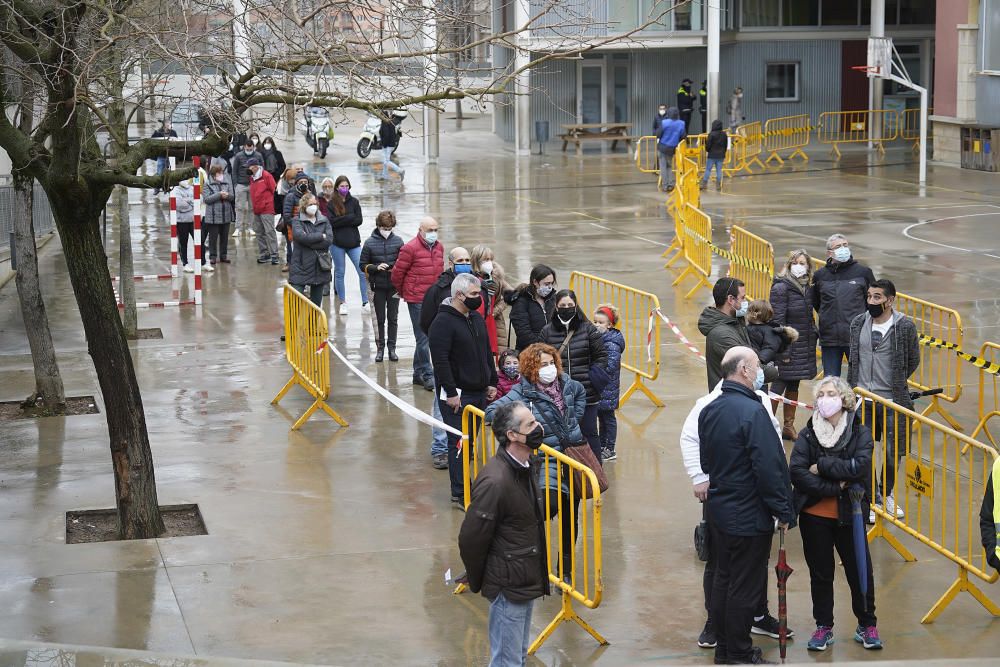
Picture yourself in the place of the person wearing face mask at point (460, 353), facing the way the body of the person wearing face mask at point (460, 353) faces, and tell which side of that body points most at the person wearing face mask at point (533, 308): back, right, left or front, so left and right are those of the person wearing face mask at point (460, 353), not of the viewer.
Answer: left

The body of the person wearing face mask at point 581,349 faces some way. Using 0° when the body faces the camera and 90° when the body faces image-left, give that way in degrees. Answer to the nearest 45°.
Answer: approximately 0°

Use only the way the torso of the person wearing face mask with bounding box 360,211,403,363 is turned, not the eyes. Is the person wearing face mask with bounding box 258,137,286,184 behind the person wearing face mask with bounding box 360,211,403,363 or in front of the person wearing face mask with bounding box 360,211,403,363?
behind

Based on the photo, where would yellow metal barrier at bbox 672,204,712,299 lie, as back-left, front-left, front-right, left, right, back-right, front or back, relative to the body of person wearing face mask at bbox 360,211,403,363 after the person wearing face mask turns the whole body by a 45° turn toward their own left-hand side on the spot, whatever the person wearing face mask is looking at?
left

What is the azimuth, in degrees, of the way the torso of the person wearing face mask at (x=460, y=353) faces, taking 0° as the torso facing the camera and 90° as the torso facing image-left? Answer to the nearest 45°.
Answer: approximately 315°

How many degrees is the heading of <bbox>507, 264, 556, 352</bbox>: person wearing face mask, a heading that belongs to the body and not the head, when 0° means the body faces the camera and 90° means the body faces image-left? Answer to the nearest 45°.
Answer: approximately 315°

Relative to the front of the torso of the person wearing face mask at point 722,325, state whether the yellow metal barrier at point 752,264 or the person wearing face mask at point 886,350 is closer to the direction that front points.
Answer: the person wearing face mask

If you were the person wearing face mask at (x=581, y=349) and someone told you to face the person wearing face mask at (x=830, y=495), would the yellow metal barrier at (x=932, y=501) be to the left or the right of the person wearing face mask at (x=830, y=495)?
left

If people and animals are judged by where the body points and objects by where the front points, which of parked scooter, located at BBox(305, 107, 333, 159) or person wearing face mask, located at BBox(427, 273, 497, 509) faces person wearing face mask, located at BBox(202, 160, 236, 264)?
the parked scooter

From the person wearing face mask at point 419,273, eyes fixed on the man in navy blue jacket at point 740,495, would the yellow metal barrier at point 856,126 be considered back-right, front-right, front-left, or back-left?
back-left

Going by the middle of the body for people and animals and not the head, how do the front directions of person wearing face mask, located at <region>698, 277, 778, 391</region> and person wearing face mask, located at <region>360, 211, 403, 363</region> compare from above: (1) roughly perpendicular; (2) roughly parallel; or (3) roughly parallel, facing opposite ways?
roughly perpendicular
